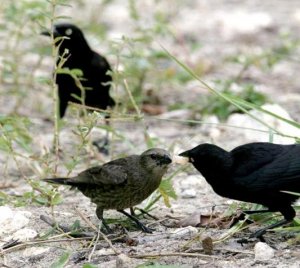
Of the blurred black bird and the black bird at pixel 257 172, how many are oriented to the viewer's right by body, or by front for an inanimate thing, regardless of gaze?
0

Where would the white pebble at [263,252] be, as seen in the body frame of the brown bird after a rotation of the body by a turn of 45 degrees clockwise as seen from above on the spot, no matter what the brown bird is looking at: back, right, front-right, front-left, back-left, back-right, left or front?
front

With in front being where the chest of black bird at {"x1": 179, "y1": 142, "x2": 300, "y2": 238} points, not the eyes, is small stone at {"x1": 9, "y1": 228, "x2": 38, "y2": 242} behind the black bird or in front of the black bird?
in front

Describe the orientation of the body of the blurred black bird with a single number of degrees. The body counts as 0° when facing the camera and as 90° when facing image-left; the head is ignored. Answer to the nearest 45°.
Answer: approximately 90°

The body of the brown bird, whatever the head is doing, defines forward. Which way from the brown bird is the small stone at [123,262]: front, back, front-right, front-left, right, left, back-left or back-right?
right

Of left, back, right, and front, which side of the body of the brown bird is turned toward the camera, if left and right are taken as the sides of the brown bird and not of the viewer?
right

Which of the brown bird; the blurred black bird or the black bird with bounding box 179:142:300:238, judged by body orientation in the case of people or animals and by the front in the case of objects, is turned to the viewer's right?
the brown bird

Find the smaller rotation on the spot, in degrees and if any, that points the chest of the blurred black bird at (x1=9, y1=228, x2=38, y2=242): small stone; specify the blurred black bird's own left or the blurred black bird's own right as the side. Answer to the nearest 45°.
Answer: approximately 90° to the blurred black bird's own left

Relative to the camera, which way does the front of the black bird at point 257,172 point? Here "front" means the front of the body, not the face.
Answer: to the viewer's left

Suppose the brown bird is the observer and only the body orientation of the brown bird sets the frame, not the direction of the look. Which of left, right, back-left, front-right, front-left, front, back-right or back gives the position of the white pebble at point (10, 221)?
back

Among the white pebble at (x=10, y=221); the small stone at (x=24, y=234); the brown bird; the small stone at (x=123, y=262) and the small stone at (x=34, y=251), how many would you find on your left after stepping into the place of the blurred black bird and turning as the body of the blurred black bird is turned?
5

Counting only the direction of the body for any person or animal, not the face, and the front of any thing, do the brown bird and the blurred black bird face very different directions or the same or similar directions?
very different directions

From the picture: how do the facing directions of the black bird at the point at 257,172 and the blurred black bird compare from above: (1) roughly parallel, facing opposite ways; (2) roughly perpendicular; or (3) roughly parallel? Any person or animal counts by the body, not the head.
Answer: roughly parallel
